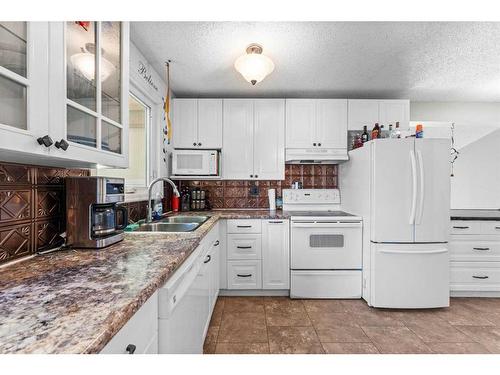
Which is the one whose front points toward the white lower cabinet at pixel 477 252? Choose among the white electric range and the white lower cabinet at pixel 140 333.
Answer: the white lower cabinet at pixel 140 333

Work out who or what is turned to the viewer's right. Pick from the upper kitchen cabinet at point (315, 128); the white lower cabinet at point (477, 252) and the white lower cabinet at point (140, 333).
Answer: the white lower cabinet at point (140, 333)

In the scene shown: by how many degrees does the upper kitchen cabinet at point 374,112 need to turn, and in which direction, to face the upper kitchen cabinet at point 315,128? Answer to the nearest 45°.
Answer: approximately 45° to its right

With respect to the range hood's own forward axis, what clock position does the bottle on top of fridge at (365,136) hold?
The bottle on top of fridge is roughly at 9 o'clock from the range hood.

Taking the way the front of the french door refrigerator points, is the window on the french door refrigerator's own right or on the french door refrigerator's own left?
on the french door refrigerator's own right

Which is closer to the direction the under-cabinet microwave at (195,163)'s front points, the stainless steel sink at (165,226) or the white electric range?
the stainless steel sink

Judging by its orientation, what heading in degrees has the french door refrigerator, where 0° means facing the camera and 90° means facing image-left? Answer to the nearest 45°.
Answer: approximately 0°

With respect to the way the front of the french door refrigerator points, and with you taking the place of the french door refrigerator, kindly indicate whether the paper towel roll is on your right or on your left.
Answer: on your right

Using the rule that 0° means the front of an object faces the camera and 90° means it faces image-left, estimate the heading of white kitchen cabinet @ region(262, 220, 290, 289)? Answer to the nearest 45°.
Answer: approximately 0°

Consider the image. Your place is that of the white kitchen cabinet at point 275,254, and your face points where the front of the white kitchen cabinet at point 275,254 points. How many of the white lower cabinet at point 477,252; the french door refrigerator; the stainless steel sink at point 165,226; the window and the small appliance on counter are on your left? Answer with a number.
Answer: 2

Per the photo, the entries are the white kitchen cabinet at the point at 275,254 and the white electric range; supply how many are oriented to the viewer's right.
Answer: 0

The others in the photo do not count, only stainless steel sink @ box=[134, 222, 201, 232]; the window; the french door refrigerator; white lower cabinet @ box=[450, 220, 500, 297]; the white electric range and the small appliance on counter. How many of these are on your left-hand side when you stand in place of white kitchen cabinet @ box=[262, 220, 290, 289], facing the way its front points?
3
